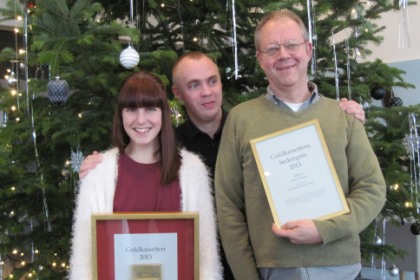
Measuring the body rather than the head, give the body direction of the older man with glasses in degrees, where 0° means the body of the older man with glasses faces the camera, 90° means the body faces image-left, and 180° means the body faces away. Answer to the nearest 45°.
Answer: approximately 0°

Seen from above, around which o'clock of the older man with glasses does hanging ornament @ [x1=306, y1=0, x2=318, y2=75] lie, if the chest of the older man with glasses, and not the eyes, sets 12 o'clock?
The hanging ornament is roughly at 6 o'clock from the older man with glasses.

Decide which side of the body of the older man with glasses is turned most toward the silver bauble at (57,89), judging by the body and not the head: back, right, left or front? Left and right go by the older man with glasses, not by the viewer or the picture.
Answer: right

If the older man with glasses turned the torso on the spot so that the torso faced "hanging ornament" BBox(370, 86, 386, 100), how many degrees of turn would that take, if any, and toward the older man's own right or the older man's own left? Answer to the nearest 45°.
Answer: approximately 180°
